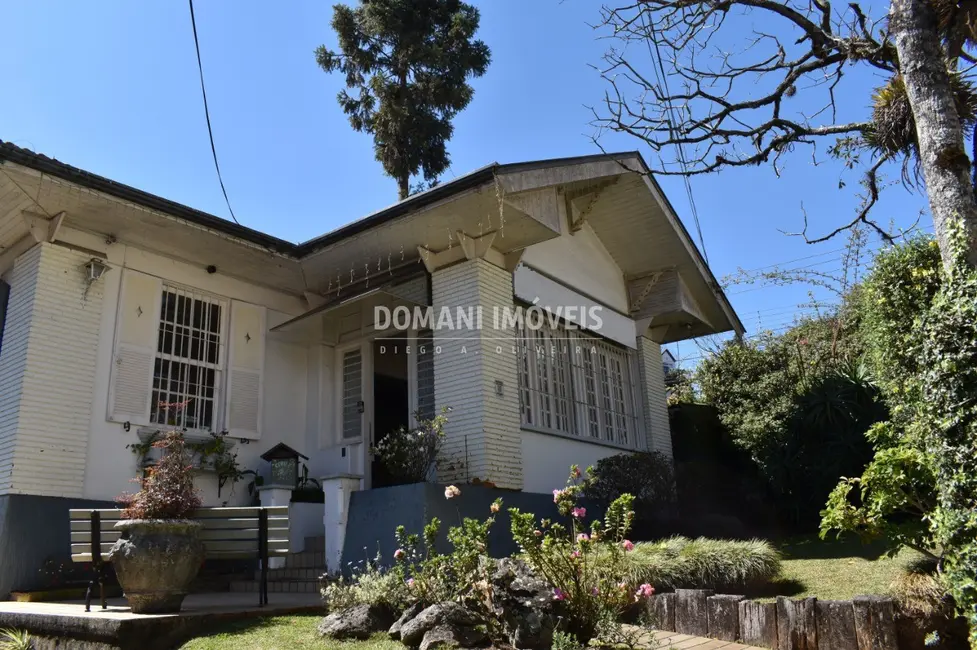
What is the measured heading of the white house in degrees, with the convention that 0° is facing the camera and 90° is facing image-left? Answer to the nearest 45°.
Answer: approximately 315°

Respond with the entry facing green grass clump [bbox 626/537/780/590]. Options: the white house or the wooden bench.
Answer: the white house

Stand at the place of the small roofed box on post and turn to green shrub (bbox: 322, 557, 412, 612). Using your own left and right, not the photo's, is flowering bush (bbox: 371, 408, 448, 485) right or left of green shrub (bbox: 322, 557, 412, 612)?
left

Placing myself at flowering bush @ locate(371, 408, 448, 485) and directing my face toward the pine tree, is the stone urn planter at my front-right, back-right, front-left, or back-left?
back-left

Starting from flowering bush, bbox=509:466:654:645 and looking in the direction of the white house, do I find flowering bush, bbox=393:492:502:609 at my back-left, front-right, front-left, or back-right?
front-left

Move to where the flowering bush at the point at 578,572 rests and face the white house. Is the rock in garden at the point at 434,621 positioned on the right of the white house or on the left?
left

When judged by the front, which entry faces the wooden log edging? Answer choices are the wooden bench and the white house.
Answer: the white house

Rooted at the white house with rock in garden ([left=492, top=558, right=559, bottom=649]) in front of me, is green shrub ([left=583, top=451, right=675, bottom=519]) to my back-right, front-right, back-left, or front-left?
front-left
